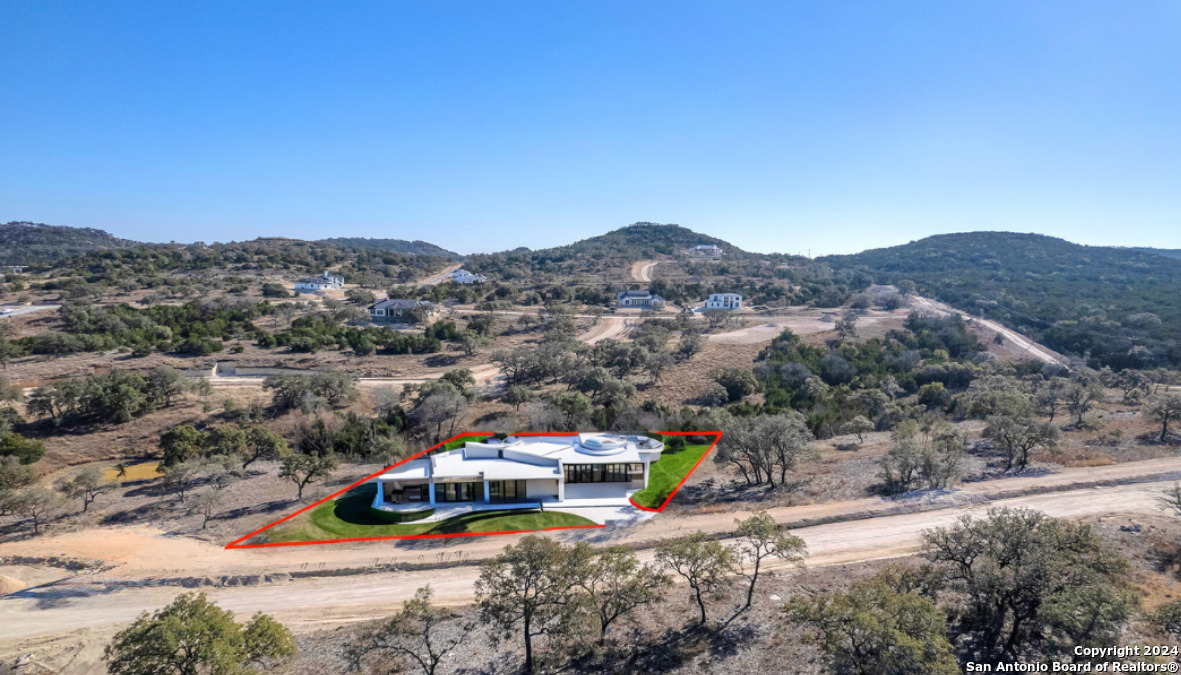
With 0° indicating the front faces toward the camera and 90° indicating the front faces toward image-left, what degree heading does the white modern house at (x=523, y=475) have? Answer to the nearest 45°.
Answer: approximately 0°

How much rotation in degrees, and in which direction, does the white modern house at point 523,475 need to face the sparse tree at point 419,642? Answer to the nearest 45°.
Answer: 0° — it already faces it
